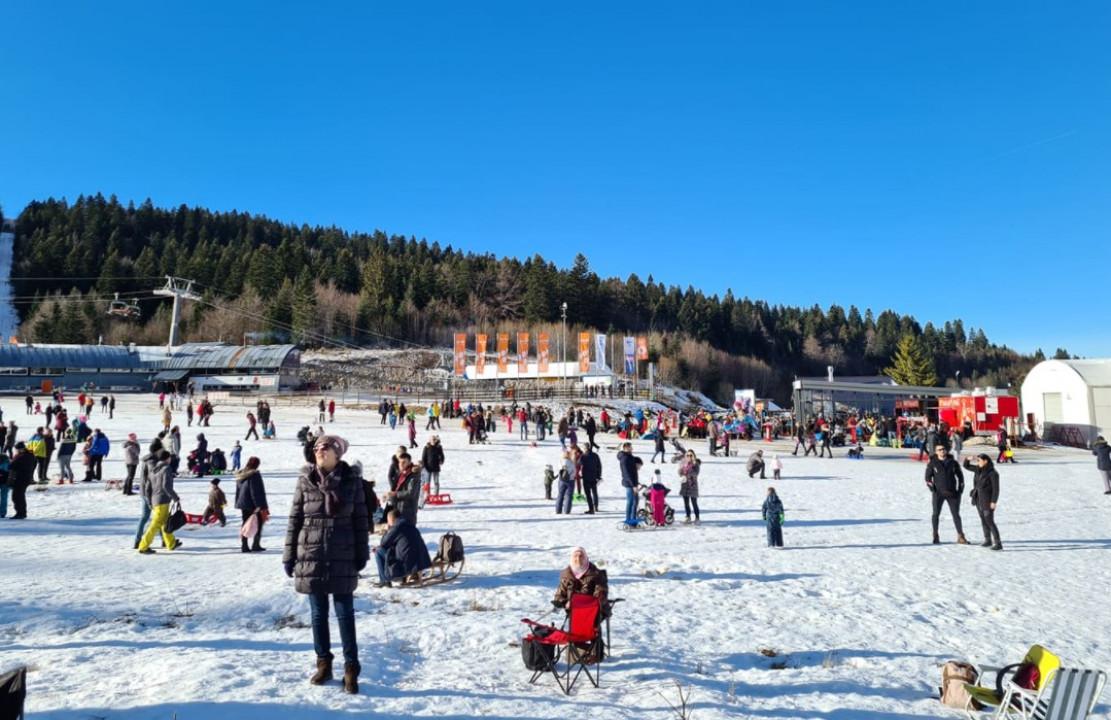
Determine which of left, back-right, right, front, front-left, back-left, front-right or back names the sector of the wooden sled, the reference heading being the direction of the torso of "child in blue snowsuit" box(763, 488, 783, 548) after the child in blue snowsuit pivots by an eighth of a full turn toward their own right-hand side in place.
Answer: back

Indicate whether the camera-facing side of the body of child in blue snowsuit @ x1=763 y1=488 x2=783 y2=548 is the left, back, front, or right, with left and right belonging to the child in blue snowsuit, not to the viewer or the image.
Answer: back

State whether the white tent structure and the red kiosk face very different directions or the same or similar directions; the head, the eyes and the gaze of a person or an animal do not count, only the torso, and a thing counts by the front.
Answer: same or similar directions

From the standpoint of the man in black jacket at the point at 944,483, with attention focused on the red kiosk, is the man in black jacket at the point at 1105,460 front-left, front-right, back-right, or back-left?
front-right

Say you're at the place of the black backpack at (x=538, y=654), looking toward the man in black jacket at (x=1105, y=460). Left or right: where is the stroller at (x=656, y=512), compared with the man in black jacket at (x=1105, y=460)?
left

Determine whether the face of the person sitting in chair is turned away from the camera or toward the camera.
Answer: toward the camera

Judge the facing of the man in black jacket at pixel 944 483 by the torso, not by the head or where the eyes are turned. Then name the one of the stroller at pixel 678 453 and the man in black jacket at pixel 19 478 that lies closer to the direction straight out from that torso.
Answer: the man in black jacket

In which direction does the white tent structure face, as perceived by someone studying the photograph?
facing the viewer and to the left of the viewer

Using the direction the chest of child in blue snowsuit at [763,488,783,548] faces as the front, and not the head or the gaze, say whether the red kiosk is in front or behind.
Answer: in front

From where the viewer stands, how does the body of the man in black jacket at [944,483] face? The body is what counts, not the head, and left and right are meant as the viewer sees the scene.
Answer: facing the viewer

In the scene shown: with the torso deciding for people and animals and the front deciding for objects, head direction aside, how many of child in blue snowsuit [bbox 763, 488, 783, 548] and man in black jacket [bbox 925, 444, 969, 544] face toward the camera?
1

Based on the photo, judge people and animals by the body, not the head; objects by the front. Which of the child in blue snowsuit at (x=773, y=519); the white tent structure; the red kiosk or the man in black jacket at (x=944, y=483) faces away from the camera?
the child in blue snowsuit

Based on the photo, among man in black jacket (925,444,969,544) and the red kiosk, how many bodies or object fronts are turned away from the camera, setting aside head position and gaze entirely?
0

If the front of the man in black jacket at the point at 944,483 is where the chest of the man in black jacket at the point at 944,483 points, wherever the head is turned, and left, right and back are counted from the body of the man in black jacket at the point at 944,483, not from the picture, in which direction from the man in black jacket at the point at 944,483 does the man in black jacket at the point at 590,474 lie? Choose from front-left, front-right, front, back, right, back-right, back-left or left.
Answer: right

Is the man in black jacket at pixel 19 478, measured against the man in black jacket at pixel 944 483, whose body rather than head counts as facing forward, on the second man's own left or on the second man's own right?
on the second man's own right

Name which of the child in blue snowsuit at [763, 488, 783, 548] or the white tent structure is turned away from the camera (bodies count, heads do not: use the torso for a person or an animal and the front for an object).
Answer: the child in blue snowsuit
